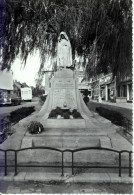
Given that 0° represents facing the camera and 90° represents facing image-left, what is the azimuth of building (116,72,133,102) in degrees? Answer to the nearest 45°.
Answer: approximately 45°

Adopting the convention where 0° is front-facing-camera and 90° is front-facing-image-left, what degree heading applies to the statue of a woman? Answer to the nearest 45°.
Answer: approximately 0°

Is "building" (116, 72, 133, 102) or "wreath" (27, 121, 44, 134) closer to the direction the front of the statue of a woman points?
the wreath

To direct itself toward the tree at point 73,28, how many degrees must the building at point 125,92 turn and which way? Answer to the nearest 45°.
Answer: approximately 45° to its left

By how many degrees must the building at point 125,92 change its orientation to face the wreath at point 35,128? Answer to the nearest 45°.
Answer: approximately 45° to its left

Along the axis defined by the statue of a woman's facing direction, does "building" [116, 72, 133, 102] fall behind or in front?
behind

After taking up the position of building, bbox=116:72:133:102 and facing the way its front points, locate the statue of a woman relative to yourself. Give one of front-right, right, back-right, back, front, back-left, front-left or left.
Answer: front-left

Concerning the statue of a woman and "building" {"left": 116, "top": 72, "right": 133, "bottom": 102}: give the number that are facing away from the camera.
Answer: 0
